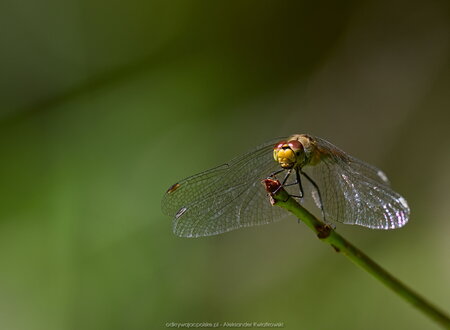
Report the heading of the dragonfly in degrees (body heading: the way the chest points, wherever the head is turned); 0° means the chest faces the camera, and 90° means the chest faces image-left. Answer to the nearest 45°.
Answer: approximately 45°
